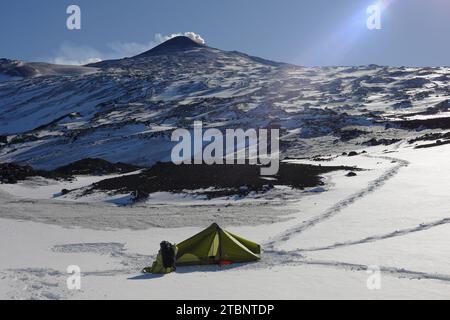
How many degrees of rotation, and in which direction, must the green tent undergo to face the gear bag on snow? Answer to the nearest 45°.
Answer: approximately 45° to its right
